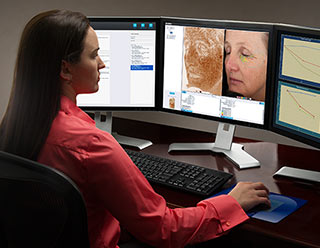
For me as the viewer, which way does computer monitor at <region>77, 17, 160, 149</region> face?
facing the viewer

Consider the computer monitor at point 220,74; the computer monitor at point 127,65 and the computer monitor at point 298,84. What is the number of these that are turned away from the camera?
0

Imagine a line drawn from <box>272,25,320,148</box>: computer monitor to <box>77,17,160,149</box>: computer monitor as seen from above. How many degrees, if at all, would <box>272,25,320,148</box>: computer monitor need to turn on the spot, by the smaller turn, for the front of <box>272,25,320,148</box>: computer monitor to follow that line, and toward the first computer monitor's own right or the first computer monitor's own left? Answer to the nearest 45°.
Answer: approximately 45° to the first computer monitor's own right

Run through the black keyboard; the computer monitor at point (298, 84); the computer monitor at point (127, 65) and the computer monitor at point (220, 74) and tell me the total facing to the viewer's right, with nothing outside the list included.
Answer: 0

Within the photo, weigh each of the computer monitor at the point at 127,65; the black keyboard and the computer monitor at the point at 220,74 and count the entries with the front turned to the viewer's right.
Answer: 0

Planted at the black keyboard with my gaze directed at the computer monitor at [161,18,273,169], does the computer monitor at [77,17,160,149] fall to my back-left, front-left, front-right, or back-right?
front-left

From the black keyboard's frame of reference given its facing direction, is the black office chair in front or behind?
in front

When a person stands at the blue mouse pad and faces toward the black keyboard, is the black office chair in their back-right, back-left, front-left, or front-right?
front-left

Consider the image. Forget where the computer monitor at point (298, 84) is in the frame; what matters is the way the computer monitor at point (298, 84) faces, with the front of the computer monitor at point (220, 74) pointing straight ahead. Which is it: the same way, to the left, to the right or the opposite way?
the same way

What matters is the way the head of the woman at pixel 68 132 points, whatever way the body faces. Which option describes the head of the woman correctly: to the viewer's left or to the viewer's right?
to the viewer's right

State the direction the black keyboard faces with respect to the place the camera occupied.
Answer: facing the viewer and to the left of the viewer

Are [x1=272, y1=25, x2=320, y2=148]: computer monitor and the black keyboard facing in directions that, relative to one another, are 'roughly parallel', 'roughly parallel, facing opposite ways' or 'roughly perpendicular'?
roughly parallel

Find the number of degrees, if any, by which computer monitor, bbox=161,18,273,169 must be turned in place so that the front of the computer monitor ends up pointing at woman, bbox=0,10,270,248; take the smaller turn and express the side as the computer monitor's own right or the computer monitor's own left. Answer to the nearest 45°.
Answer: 0° — it already faces them
